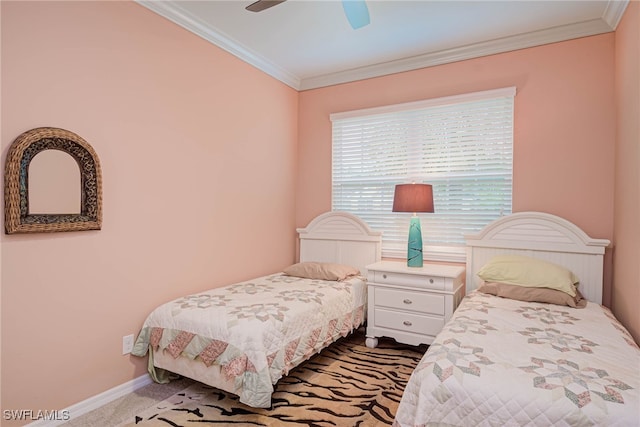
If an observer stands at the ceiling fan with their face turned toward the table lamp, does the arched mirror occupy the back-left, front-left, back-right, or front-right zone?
back-left

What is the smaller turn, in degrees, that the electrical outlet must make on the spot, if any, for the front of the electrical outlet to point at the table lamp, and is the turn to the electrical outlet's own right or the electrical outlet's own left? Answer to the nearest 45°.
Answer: approximately 45° to the electrical outlet's own left

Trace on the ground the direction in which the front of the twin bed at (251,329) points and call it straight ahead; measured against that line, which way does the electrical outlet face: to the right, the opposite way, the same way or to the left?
to the left

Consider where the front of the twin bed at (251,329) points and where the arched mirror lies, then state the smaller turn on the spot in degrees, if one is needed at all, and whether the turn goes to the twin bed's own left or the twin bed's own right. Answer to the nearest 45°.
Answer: approximately 45° to the twin bed's own right

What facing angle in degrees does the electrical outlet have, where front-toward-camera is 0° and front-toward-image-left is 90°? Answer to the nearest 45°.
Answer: approximately 315°

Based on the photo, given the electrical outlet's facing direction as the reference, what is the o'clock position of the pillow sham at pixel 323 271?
The pillow sham is roughly at 10 o'clock from the electrical outlet.

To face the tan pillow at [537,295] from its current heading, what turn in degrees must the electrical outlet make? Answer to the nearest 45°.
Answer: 0° — it already faces it

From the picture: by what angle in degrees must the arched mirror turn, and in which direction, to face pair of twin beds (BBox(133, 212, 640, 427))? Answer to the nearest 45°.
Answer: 0° — it already faces it

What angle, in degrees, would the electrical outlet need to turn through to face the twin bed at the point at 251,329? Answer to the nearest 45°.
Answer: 0° — it already faces it
